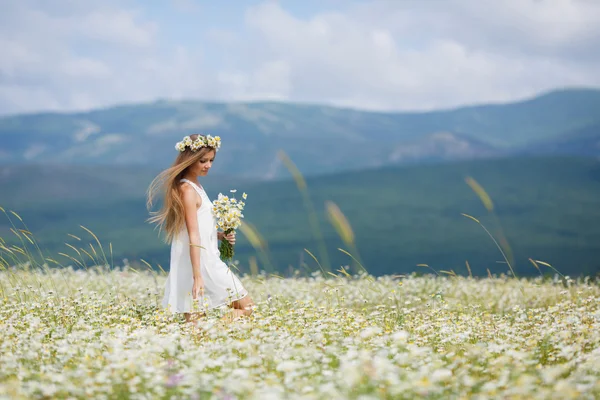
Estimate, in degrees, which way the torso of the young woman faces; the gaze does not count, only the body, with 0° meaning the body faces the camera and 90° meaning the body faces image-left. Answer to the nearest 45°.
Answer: approximately 270°
